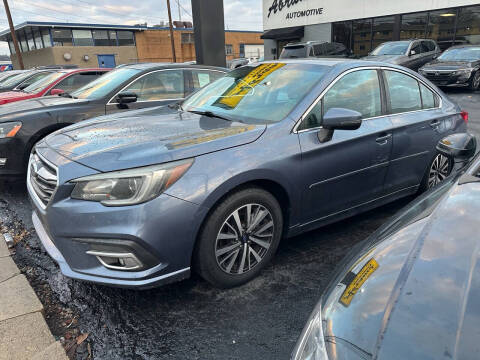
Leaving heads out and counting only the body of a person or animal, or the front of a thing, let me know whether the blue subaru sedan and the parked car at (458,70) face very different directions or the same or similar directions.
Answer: same or similar directions

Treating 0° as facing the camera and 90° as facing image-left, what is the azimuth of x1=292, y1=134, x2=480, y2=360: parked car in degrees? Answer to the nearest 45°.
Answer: approximately 45°

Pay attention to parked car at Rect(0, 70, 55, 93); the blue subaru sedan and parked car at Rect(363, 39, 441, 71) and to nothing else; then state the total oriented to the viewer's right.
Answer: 0

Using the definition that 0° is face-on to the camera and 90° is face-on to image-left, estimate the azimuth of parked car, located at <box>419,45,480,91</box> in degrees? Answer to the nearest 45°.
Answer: approximately 45°

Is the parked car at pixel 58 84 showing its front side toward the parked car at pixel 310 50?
no

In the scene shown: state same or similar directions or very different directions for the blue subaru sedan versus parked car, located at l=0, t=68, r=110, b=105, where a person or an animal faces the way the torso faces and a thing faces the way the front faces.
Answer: same or similar directions

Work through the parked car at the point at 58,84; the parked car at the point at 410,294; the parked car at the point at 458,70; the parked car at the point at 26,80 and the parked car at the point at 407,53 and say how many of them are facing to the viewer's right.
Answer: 0

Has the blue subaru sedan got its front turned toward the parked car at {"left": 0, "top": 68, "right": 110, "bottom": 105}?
no

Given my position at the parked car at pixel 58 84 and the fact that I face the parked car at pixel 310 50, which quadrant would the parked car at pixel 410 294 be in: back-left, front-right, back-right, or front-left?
back-right

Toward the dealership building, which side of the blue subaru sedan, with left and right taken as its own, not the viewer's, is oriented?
back

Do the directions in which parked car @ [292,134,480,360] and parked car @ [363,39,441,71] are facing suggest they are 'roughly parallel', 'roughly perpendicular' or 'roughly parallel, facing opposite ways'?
roughly parallel

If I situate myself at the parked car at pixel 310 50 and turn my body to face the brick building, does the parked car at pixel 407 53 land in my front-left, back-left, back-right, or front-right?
back-right

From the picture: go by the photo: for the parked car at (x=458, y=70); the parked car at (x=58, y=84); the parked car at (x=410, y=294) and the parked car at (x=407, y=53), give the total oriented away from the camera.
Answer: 0

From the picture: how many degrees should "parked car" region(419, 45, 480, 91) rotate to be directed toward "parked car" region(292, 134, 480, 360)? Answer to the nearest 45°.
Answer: approximately 45° to its left

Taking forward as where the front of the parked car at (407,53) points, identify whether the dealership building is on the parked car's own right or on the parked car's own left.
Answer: on the parked car's own right

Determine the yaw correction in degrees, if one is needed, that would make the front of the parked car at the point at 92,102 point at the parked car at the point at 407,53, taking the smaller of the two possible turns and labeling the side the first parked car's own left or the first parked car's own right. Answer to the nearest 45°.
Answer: approximately 180°
